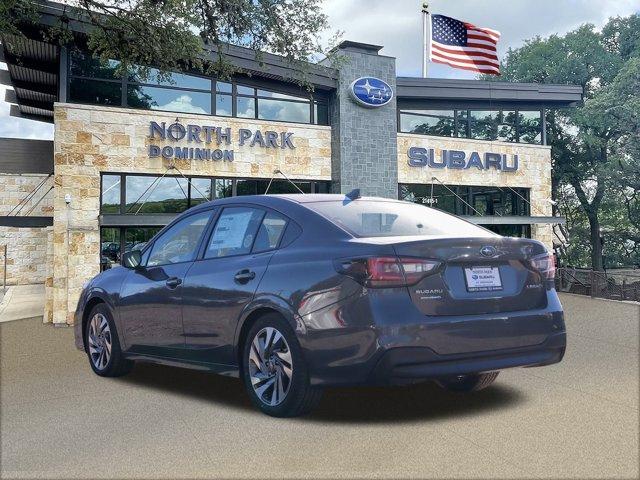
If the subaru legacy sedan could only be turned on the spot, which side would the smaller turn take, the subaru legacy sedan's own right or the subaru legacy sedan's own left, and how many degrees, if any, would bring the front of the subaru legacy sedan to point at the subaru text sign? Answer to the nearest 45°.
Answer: approximately 45° to the subaru legacy sedan's own right

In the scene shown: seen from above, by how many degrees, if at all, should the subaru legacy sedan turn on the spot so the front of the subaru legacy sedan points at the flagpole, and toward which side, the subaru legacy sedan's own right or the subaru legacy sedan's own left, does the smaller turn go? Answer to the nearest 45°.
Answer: approximately 45° to the subaru legacy sedan's own right

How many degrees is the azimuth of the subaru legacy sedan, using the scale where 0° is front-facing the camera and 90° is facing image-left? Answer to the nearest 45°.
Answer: approximately 135°

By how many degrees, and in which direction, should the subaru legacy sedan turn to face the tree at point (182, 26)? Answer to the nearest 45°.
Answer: approximately 45° to its right

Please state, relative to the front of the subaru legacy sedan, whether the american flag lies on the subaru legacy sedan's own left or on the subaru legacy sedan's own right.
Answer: on the subaru legacy sedan's own right

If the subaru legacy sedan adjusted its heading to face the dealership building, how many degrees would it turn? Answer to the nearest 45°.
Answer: approximately 45° to its right
